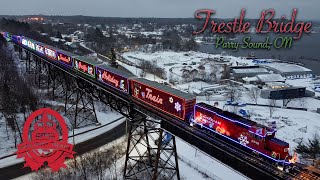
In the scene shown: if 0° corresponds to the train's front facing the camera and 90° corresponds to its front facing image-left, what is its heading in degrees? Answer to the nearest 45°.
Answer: approximately 315°

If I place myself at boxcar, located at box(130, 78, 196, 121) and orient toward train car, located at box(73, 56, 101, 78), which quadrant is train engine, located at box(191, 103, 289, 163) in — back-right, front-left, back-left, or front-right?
back-right
